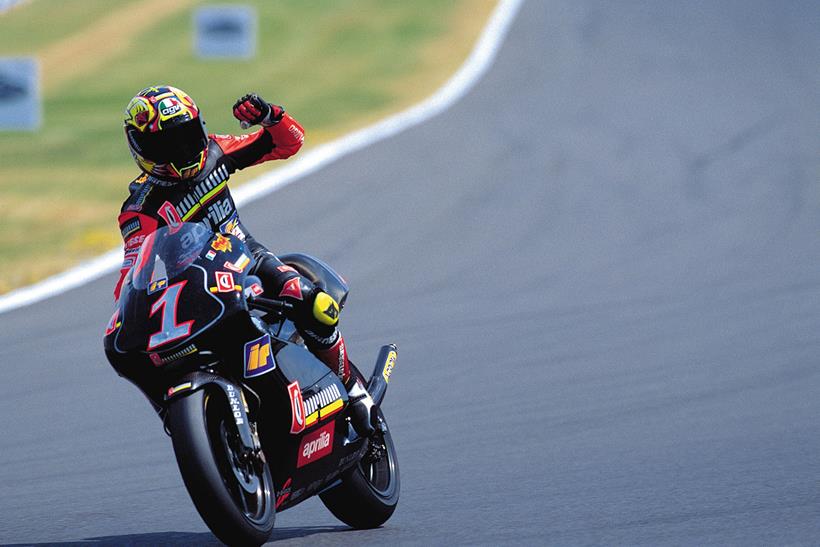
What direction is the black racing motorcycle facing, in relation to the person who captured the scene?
facing the viewer and to the left of the viewer

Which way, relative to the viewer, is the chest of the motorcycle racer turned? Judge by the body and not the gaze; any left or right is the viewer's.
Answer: facing the viewer
